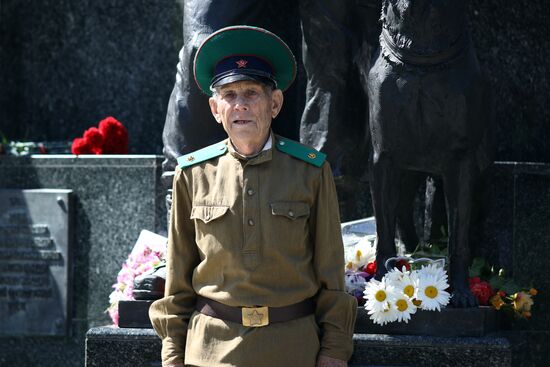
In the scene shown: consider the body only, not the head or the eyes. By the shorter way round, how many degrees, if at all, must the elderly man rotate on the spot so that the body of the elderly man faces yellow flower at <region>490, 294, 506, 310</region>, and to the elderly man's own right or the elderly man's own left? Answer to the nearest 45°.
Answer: approximately 135° to the elderly man's own left

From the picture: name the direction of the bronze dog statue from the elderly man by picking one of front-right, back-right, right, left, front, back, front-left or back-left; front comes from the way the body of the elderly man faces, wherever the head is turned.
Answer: back-left

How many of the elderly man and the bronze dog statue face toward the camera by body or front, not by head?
2

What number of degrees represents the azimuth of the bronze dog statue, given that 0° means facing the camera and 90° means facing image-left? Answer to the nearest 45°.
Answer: approximately 0°

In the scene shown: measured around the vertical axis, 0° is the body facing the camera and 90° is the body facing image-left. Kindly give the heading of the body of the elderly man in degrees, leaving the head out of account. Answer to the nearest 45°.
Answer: approximately 0°

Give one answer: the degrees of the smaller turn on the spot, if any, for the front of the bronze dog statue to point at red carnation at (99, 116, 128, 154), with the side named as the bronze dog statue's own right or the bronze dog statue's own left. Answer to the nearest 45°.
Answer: approximately 135° to the bronze dog statue's own right
